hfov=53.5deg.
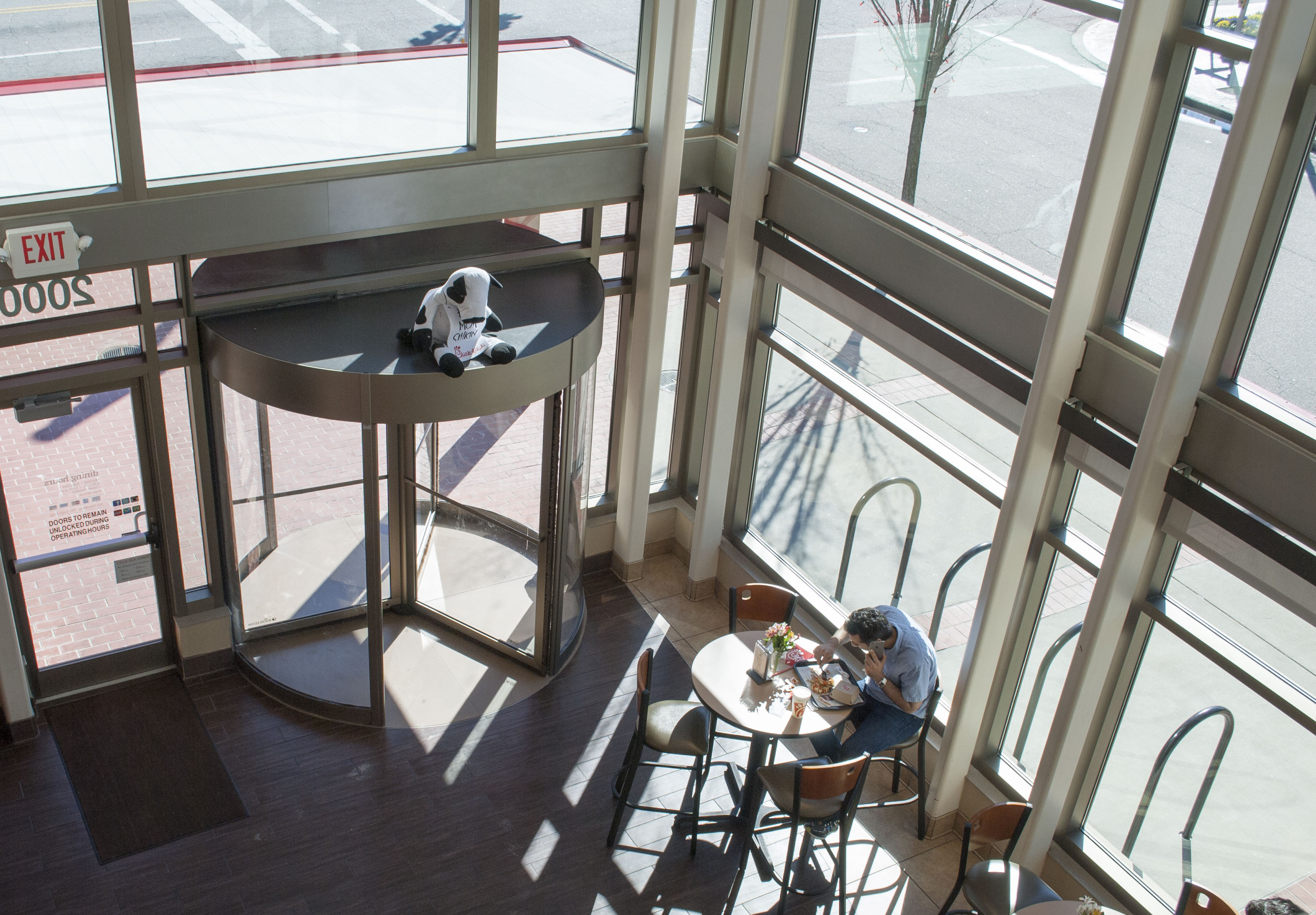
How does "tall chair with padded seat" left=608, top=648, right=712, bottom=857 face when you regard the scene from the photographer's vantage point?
facing to the right of the viewer

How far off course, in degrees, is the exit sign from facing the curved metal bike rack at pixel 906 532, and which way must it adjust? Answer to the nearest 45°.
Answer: approximately 90° to its left

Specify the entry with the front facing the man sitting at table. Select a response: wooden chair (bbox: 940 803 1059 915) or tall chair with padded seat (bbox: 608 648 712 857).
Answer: tall chair with padded seat (bbox: 608 648 712 857)

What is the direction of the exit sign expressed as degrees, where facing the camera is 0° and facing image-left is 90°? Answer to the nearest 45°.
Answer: approximately 0°

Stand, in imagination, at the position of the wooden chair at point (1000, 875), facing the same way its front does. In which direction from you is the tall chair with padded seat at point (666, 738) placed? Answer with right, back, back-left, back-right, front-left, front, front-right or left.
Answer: back-right

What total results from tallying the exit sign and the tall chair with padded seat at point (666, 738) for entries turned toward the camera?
1

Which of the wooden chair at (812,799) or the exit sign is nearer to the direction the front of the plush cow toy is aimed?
the wooden chair

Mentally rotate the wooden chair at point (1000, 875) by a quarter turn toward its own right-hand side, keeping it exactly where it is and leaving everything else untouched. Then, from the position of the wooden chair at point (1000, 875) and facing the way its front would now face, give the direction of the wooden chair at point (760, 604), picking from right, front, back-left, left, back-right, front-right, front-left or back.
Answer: right

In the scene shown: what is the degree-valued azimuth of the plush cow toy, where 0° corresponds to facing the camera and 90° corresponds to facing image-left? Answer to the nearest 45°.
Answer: approximately 315°

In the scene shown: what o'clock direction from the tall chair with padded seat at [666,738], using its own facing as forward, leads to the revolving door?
The revolving door is roughly at 7 o'clock from the tall chair with padded seat.

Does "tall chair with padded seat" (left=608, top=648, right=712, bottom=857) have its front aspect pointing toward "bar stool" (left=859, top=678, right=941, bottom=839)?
yes

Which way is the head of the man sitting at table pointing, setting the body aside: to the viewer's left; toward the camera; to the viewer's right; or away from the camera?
to the viewer's left
